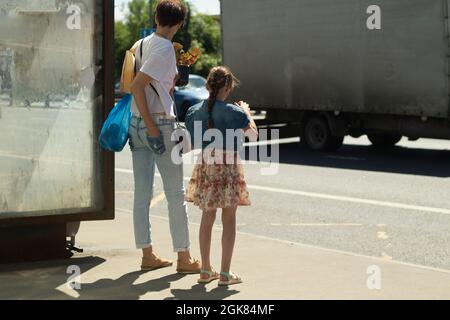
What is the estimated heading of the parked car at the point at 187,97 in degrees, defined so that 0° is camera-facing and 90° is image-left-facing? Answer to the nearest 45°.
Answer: approximately 45°

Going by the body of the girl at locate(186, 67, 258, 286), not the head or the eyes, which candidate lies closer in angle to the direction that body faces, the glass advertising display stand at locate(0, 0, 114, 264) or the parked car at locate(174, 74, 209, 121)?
the parked car

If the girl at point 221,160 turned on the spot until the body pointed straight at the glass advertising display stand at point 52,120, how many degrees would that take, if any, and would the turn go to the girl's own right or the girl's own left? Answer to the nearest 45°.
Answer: approximately 90° to the girl's own left

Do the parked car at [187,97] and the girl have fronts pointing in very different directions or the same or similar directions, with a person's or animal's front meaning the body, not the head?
very different directions

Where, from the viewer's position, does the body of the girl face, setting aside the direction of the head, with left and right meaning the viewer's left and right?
facing away from the viewer and to the right of the viewer

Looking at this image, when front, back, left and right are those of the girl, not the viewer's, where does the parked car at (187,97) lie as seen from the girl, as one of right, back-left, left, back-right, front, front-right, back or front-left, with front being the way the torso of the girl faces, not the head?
front-left
